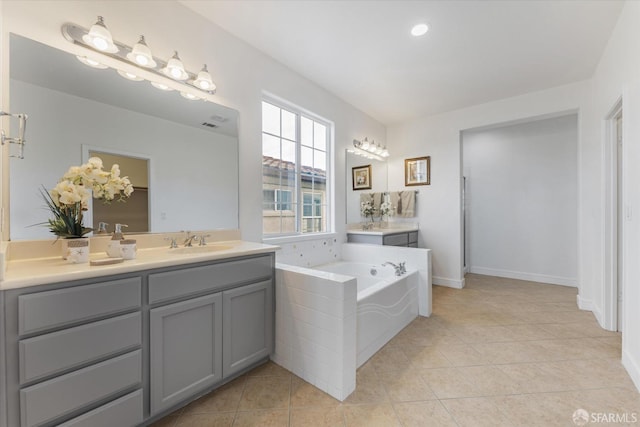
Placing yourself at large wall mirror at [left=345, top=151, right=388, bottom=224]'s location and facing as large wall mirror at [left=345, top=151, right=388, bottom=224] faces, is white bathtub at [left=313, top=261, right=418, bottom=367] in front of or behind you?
in front

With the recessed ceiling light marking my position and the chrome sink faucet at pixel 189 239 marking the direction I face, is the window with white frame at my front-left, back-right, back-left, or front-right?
front-right

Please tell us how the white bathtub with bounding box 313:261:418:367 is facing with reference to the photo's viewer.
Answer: facing the viewer and to the right of the viewer

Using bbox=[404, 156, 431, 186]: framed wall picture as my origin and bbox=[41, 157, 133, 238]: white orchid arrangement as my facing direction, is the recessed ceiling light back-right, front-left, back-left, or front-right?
front-left

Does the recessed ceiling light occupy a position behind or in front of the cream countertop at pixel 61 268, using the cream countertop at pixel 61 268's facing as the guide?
in front

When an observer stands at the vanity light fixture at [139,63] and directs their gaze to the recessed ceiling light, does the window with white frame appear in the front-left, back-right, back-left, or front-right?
front-left

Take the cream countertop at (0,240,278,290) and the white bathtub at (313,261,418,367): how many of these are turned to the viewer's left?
0

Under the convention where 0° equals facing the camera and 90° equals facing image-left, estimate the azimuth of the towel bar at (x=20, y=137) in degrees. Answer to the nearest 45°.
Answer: approximately 270°

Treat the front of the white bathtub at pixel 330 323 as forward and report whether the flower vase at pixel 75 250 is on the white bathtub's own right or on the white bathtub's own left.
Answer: on the white bathtub's own right
